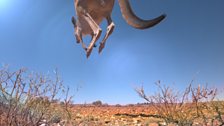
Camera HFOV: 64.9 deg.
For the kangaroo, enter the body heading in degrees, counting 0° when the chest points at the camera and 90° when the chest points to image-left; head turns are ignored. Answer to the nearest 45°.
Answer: approximately 90°
